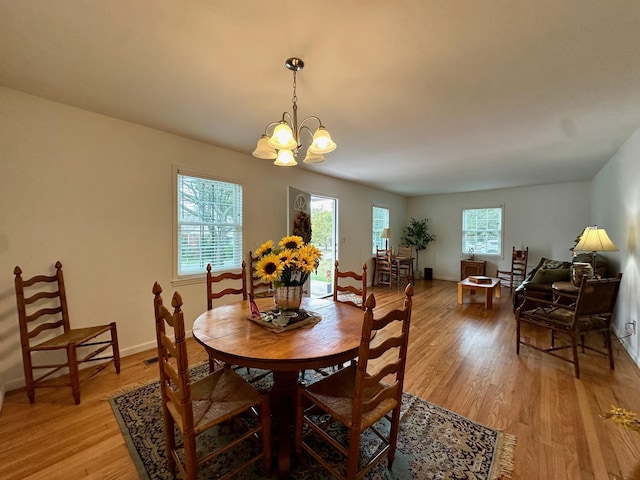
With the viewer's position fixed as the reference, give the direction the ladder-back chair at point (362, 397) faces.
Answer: facing away from the viewer and to the left of the viewer

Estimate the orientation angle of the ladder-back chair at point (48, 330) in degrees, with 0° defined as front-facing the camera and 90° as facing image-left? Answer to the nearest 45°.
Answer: approximately 315°

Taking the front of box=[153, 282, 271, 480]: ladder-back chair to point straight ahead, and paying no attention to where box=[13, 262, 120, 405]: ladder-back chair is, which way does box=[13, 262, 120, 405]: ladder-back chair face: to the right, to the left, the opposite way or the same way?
to the right

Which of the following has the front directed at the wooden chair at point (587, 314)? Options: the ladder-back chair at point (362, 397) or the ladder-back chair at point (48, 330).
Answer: the ladder-back chair at point (48, 330)

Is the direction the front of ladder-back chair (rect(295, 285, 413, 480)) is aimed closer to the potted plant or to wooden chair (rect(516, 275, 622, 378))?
the potted plant

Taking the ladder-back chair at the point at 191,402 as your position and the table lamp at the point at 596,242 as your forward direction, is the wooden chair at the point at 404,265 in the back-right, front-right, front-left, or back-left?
front-left

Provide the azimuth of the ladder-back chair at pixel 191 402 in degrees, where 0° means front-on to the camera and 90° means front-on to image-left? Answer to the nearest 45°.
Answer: approximately 225°

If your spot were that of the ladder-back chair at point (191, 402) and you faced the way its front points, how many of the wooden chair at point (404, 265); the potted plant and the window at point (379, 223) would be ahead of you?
3

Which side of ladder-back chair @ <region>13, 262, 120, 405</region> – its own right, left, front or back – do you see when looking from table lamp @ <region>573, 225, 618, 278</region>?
front

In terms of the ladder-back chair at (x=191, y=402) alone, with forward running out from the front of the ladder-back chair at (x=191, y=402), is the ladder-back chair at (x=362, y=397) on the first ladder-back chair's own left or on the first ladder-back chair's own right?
on the first ladder-back chair's own right

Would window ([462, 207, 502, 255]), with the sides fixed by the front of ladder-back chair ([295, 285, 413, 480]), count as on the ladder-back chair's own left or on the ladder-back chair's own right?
on the ladder-back chair's own right

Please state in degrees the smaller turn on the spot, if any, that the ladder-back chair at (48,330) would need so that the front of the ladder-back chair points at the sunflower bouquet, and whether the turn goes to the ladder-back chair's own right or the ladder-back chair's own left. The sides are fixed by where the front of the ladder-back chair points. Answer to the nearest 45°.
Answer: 0° — it already faces it

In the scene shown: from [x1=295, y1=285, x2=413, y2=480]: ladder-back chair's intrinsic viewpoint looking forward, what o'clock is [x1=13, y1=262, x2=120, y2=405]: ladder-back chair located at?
[x1=13, y1=262, x2=120, y2=405]: ladder-back chair is roughly at 11 o'clock from [x1=295, y1=285, x2=413, y2=480]: ladder-back chair.

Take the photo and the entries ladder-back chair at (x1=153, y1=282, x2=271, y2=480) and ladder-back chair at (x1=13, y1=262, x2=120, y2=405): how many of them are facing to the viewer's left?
0

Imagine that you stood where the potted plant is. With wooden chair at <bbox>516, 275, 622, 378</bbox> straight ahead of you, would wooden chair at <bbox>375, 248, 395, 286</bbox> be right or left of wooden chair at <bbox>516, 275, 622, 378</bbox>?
right
